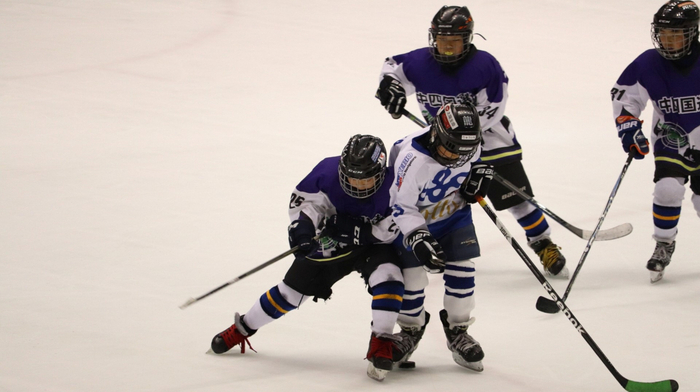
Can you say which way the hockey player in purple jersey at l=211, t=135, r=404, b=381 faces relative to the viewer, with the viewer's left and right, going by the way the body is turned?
facing the viewer

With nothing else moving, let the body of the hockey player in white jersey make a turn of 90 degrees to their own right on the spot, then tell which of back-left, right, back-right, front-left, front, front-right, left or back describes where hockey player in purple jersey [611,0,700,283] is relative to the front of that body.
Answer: back

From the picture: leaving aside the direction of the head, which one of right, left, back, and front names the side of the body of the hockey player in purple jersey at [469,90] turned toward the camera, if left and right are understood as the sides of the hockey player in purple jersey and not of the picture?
front

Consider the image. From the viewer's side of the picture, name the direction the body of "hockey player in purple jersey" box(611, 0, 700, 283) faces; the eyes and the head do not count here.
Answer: toward the camera

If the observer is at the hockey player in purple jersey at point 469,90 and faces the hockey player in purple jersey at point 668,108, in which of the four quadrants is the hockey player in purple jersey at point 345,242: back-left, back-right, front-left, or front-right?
back-right

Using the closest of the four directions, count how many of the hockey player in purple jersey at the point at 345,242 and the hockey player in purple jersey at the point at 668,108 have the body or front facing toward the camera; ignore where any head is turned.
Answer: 2

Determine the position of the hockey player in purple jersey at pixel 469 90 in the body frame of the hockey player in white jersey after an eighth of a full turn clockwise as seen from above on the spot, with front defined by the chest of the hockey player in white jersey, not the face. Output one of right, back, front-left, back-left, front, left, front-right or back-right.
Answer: back

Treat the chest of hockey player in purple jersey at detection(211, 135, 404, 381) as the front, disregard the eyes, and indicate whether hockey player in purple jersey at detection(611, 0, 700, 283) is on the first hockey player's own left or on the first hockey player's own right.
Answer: on the first hockey player's own left

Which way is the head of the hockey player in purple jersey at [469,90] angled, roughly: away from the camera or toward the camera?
toward the camera

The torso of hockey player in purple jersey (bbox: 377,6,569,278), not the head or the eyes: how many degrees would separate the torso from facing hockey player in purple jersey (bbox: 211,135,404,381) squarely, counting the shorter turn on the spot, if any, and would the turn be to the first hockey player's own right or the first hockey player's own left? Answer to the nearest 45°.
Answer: approximately 45° to the first hockey player's own right

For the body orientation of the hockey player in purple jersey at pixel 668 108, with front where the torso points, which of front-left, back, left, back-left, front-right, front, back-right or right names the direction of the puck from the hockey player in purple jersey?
front-right

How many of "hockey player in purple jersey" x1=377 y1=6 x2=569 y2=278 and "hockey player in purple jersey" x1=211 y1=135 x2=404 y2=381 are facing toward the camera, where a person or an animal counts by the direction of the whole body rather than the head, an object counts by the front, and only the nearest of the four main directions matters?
2

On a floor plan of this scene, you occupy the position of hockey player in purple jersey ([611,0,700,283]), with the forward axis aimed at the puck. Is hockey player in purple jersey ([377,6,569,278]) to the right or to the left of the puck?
right

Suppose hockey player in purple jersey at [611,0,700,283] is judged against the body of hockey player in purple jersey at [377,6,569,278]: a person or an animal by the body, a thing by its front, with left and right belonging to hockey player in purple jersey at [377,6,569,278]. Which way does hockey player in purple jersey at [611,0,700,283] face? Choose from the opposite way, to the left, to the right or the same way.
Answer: the same way
